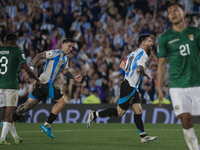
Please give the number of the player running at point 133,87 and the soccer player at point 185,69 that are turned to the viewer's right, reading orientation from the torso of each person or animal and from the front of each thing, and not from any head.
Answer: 1

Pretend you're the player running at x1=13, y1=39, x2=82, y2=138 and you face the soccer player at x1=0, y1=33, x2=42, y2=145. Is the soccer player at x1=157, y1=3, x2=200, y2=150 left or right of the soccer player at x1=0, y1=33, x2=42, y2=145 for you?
left

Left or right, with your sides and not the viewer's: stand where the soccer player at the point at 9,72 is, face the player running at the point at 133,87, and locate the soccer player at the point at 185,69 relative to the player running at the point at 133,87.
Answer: right

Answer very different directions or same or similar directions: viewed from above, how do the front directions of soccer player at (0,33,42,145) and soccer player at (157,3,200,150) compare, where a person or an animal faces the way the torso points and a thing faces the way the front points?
very different directions

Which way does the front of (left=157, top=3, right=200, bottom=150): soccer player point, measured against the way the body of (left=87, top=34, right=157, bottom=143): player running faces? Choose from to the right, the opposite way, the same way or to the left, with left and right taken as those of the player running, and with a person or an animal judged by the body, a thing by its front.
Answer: to the right

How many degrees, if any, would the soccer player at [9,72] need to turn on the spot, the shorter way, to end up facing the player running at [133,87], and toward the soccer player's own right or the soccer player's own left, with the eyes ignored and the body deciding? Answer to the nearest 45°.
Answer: approximately 45° to the soccer player's own right

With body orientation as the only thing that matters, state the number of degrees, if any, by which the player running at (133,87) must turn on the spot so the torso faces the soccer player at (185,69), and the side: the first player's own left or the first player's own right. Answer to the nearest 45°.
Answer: approximately 90° to the first player's own right

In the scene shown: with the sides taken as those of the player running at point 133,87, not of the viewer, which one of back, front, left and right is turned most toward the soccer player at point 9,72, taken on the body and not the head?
back

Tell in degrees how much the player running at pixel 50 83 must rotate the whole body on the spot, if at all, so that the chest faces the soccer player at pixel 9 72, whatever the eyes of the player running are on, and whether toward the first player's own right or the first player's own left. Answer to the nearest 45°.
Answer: approximately 90° to the first player's own right
